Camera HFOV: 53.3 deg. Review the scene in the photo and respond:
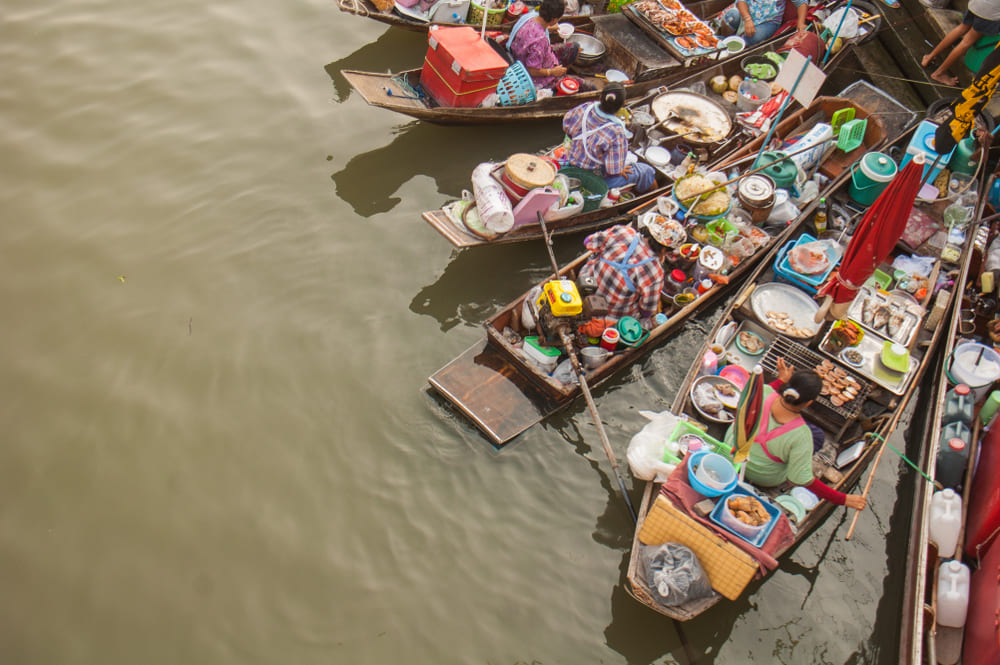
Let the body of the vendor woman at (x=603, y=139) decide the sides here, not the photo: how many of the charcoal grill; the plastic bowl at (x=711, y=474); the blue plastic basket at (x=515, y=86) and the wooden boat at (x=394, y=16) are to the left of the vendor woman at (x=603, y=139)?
2

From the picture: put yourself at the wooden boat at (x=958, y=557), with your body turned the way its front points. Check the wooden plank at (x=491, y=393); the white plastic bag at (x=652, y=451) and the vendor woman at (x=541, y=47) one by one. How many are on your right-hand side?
0

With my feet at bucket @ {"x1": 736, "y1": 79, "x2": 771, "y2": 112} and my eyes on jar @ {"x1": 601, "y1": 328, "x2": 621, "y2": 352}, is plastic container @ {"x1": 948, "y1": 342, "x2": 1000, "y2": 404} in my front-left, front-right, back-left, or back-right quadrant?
front-left

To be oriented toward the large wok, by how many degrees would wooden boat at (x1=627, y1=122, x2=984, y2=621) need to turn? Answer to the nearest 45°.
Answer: approximately 90° to its left

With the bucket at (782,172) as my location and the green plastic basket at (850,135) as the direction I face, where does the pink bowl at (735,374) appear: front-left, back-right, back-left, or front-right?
back-right

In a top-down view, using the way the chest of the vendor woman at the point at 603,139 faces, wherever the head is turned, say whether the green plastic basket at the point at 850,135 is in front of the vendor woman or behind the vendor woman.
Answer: in front

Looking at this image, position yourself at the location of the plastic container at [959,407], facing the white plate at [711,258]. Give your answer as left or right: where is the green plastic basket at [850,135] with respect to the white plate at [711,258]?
right

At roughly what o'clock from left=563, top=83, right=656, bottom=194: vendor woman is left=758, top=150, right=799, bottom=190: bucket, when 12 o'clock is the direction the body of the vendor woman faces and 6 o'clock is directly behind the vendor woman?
The bucket is roughly at 1 o'clock from the vendor woman.

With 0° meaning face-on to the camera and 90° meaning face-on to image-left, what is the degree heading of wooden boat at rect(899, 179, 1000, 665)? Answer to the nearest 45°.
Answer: approximately 180°

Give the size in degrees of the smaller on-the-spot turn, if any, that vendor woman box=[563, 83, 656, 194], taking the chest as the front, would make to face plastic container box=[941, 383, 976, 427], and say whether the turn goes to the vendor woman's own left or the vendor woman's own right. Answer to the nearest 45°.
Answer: approximately 90° to the vendor woman's own right

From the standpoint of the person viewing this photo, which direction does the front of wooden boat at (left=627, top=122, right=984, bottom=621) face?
facing away from the viewer and to the right of the viewer

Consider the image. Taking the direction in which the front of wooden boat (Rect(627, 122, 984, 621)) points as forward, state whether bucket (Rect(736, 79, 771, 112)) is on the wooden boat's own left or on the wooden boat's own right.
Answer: on the wooden boat's own left
